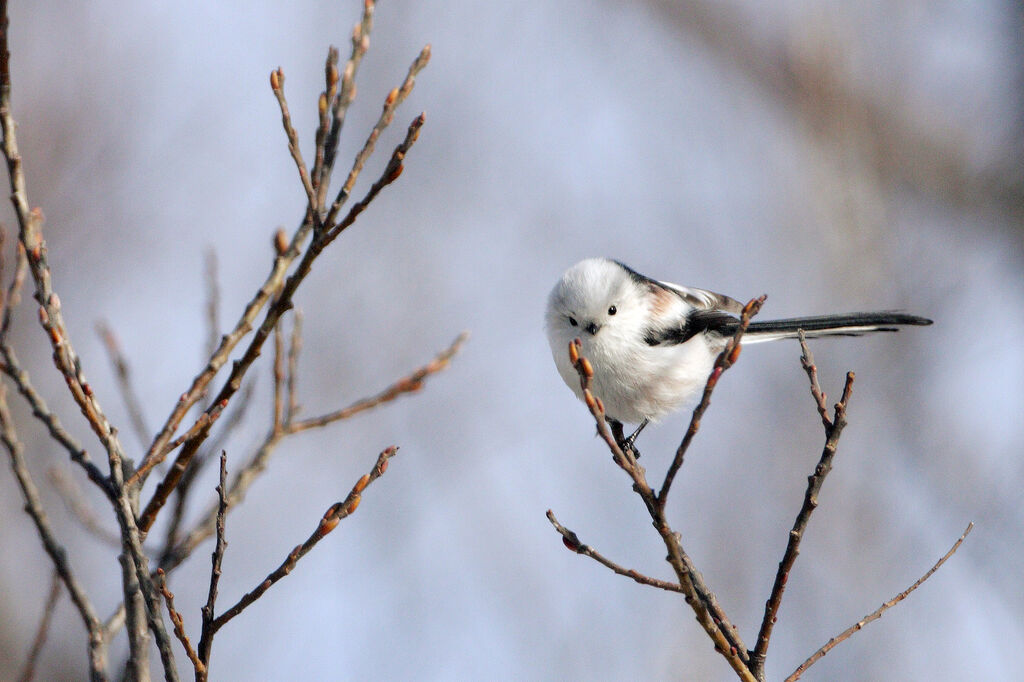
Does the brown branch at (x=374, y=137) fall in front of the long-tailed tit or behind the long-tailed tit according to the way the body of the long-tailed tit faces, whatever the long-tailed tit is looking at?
in front

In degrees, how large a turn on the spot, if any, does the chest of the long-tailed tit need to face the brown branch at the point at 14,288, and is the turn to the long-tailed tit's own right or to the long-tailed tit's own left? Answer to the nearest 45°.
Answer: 0° — it already faces it

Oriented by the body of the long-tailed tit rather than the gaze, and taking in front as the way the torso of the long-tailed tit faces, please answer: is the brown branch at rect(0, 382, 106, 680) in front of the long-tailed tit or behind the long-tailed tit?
in front

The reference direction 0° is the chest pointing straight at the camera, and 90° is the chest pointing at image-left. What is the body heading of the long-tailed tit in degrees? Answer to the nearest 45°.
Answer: approximately 45°

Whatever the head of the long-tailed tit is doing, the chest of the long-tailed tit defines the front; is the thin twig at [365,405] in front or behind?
in front
